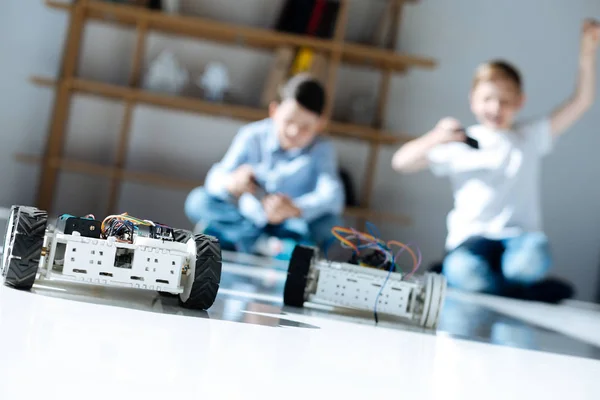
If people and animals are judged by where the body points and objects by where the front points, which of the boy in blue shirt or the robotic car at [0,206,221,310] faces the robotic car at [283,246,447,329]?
the boy in blue shirt

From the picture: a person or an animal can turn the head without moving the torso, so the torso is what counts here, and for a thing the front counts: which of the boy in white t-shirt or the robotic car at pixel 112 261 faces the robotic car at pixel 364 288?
the boy in white t-shirt

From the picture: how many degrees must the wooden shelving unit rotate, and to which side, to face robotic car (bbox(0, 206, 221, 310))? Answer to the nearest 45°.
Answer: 0° — it already faces it

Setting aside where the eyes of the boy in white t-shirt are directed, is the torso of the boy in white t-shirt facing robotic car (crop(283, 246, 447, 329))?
yes

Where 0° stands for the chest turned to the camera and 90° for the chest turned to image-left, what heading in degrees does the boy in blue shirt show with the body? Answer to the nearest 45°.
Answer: approximately 0°

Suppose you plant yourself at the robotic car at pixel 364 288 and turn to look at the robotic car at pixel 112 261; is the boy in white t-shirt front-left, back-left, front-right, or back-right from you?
back-right
